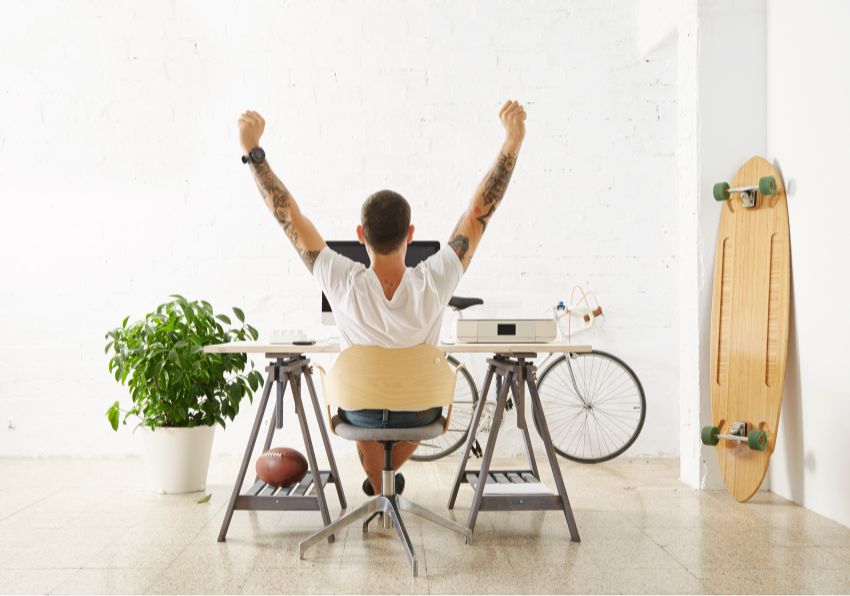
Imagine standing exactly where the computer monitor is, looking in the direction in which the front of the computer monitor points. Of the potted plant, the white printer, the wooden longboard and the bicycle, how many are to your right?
1

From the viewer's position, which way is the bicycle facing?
facing to the right of the viewer

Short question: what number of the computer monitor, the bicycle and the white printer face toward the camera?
2

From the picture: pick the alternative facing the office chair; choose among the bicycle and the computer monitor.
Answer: the computer monitor

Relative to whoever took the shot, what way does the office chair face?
facing away from the viewer

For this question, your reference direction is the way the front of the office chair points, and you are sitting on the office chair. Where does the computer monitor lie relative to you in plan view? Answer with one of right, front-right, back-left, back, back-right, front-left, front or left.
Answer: front

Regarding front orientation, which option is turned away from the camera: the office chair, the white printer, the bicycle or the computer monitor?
the office chair

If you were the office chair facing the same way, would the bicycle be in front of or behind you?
in front

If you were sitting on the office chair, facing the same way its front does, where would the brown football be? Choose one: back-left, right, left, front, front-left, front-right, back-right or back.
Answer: front-left

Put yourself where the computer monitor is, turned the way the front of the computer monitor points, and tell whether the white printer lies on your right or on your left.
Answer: on your left

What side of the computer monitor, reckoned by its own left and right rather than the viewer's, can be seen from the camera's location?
front

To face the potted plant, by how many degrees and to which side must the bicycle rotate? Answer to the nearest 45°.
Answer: approximately 135° to its right

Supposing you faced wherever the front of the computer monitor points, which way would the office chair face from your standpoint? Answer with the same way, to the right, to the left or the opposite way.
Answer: the opposite way

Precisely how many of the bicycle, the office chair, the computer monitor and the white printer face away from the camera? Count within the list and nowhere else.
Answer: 1

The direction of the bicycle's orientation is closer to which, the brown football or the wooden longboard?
the wooden longboard

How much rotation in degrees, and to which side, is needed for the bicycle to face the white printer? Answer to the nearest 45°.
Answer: approximately 90° to its right

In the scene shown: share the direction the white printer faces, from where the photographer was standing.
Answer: facing the viewer

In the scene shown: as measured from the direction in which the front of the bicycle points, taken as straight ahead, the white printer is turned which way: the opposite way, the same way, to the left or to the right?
to the right
